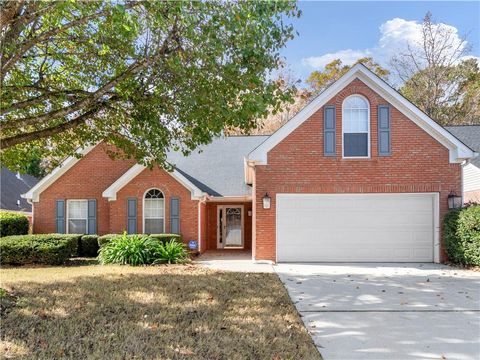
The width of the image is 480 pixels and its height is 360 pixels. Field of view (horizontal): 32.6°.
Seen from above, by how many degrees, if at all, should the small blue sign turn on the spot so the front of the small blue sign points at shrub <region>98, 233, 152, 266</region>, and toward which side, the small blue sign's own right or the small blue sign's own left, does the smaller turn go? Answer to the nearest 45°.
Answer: approximately 45° to the small blue sign's own right

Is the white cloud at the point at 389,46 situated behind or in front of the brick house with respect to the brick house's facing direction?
behind

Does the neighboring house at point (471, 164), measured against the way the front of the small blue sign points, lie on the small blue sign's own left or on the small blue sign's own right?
on the small blue sign's own left

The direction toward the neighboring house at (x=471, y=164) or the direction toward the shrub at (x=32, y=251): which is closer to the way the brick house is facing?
the shrub

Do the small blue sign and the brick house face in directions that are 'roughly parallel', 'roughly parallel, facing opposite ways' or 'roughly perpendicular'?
roughly parallel

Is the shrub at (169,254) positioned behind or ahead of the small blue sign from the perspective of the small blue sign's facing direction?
ahead

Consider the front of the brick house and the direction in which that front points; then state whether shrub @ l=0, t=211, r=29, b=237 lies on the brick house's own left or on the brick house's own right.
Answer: on the brick house's own right

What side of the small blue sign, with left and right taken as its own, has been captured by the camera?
front

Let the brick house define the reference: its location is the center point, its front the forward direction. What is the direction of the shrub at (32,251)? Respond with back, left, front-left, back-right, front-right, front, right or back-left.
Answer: right

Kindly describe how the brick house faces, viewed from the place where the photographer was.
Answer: facing the viewer

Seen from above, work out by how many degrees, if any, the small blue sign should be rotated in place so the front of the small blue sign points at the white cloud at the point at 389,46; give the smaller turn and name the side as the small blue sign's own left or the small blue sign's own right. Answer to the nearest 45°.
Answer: approximately 135° to the small blue sign's own left

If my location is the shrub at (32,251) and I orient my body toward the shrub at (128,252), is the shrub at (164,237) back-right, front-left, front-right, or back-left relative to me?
front-left

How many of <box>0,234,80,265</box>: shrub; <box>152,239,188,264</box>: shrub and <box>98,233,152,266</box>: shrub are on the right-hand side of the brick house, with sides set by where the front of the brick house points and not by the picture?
3
